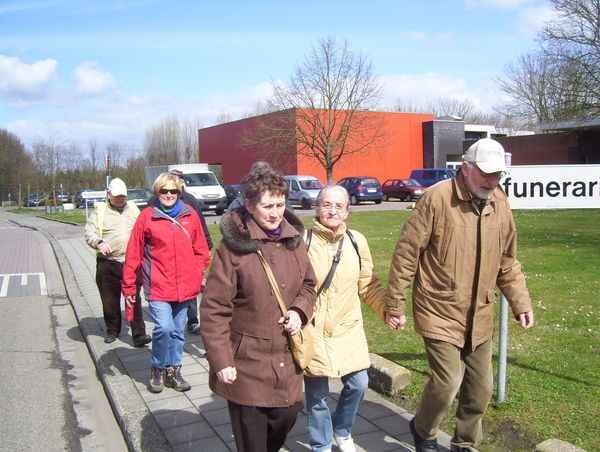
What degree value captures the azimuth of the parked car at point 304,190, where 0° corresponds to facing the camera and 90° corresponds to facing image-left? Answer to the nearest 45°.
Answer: approximately 315°

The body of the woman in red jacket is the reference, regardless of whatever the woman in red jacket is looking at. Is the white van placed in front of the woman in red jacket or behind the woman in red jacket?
behind

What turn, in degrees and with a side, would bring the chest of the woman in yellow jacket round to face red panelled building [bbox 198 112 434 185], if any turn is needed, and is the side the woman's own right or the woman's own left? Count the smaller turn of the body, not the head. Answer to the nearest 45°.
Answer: approximately 180°

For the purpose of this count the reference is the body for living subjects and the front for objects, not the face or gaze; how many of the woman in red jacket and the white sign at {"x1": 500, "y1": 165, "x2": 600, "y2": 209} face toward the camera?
2

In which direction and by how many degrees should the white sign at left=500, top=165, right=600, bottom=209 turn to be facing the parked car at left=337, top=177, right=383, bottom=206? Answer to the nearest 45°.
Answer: approximately 180°

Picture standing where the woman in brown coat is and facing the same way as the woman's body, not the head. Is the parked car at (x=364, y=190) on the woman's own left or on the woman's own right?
on the woman's own left
